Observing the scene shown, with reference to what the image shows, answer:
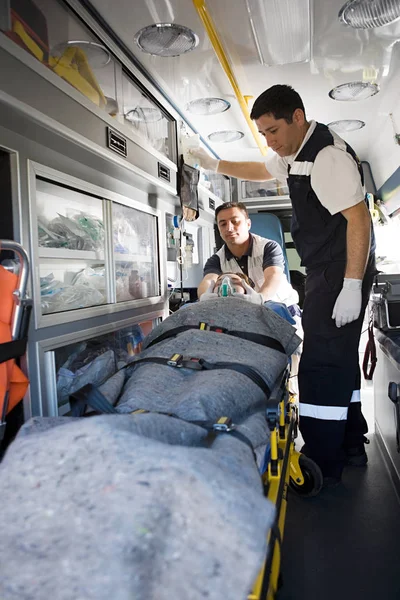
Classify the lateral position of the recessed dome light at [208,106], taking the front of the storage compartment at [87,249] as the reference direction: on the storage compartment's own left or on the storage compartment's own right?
on the storage compartment's own left

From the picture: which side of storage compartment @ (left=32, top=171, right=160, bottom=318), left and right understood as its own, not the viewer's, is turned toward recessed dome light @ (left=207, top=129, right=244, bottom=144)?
left

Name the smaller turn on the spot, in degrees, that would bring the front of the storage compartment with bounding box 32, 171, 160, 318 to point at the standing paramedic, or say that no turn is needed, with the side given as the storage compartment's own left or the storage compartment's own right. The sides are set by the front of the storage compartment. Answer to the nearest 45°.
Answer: approximately 45° to the storage compartment's own left

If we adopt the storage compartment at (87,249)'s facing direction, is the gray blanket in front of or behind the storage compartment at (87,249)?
in front

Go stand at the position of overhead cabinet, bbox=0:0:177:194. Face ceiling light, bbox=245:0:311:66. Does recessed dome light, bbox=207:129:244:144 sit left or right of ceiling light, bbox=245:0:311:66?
left

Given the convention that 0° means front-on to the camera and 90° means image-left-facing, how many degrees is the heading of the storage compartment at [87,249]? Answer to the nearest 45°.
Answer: approximately 315°

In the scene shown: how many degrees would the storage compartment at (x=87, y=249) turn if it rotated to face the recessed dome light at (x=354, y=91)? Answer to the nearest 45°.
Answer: approximately 45° to its left

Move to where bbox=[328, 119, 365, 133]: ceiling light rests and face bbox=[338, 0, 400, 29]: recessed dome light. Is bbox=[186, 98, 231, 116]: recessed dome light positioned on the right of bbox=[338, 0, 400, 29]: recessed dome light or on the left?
right
